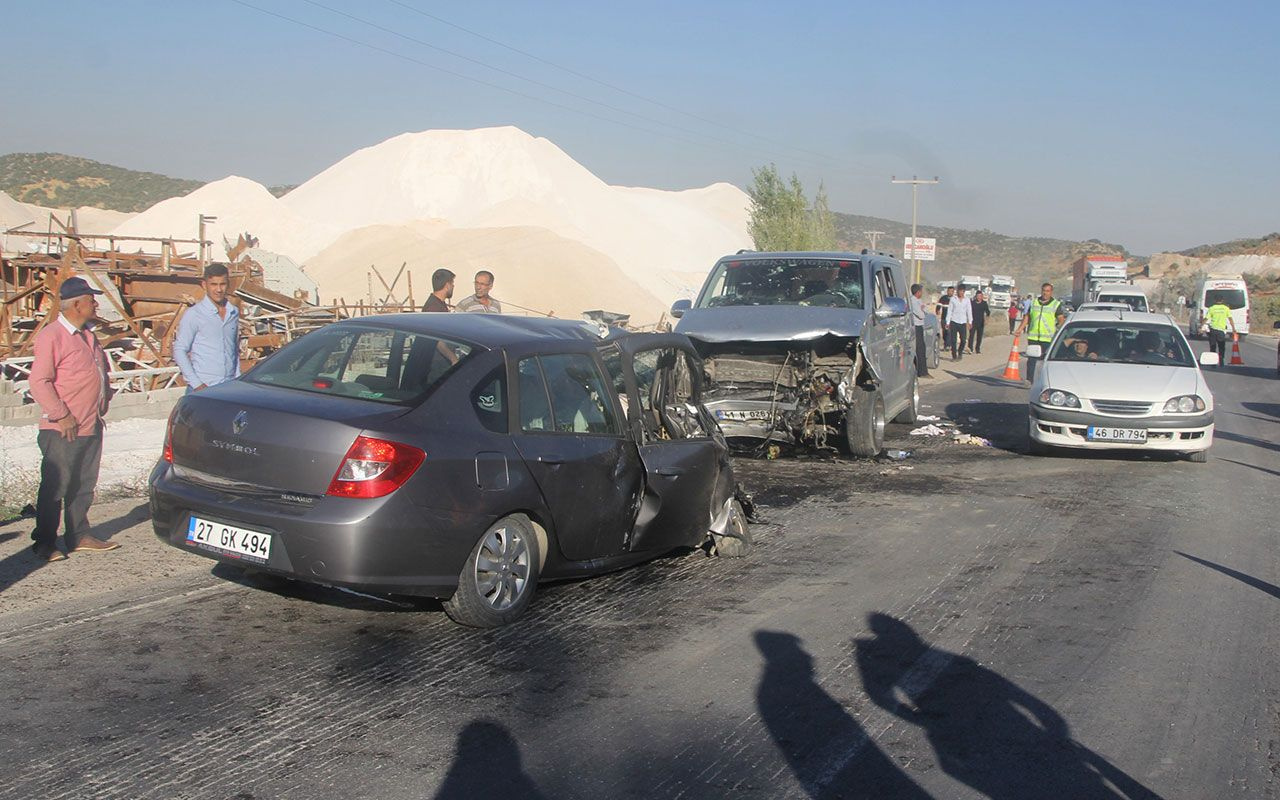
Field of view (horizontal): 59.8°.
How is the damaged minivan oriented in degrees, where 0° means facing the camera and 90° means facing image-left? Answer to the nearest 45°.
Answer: approximately 45°

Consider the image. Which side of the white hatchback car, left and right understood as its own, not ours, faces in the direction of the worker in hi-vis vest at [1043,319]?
back

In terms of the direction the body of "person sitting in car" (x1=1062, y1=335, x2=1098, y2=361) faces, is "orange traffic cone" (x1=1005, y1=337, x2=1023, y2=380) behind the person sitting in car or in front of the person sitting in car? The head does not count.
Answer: behind

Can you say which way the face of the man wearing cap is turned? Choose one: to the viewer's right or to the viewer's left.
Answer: to the viewer's right

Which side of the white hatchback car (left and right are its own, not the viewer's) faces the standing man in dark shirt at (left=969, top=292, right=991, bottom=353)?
back

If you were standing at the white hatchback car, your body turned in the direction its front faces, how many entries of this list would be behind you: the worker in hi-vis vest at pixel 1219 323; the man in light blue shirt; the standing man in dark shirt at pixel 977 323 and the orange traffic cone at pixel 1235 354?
3

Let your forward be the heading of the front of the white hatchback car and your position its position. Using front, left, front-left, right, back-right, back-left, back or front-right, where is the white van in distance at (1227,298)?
back

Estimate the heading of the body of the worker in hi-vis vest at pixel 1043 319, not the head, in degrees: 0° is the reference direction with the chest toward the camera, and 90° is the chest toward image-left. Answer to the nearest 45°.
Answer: approximately 0°

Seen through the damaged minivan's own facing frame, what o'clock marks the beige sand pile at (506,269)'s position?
The beige sand pile is roughly at 4 o'clock from the damaged minivan.
